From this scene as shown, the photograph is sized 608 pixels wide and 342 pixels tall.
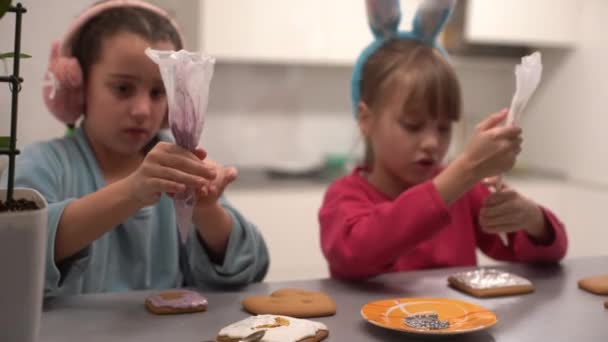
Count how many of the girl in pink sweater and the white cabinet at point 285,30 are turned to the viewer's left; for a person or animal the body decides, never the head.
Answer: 0

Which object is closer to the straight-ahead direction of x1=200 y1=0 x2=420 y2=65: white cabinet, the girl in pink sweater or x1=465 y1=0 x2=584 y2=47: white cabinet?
the girl in pink sweater

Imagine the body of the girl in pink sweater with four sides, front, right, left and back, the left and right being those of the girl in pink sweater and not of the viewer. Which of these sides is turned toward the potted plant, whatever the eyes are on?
right

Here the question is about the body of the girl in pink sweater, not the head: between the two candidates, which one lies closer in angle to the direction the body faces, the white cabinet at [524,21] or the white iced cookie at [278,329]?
the white iced cookie

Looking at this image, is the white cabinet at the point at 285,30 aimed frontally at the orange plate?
yes

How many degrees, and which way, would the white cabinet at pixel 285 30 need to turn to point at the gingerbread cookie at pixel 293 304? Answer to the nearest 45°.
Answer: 0° — it already faces it

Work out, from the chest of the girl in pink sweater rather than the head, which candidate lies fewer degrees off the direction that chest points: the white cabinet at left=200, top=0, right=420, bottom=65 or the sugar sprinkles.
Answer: the sugar sprinkles

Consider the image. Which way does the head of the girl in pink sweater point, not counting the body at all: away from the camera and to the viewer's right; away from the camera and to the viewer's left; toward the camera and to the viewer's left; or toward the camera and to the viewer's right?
toward the camera and to the viewer's right

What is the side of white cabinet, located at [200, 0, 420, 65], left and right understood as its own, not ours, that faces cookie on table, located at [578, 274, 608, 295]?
front

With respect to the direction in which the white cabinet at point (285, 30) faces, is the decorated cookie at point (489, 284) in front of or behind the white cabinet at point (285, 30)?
in front

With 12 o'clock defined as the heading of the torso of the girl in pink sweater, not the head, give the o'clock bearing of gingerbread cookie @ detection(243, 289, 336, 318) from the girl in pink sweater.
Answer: The gingerbread cookie is roughly at 2 o'clock from the girl in pink sweater.

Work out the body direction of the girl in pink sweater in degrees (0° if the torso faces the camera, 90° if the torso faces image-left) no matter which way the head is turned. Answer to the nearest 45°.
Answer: approximately 315°

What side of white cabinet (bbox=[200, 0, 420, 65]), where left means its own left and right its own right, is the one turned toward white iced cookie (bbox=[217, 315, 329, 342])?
front

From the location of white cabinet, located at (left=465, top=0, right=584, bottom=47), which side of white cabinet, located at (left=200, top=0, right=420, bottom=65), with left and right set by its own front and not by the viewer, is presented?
left

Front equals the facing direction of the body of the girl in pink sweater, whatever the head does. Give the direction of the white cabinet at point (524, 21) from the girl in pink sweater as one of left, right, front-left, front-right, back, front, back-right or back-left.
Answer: back-left

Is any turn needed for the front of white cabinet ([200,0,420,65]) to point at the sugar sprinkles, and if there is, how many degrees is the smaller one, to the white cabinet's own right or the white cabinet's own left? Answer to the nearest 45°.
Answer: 0° — it already faces it

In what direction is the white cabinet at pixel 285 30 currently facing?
toward the camera
